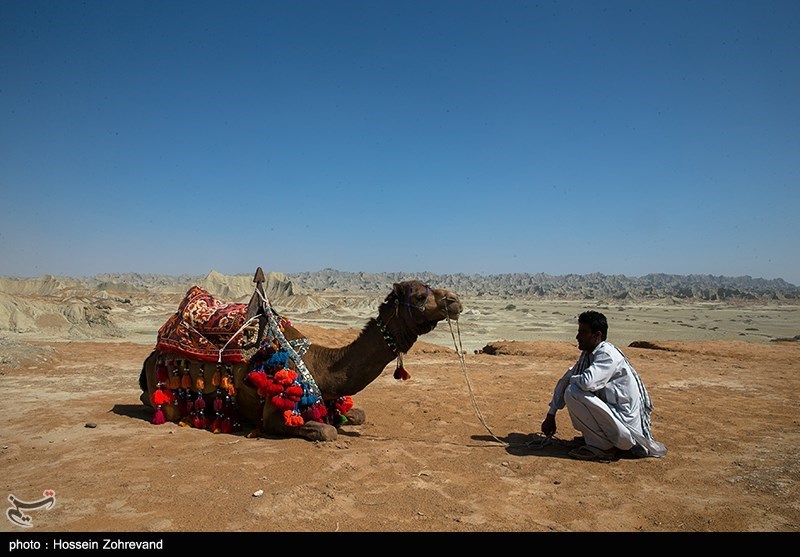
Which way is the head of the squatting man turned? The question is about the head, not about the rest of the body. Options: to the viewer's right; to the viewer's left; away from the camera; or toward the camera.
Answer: to the viewer's left

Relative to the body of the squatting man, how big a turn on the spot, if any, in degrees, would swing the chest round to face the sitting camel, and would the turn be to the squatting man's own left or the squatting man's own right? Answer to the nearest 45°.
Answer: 0° — they already face it

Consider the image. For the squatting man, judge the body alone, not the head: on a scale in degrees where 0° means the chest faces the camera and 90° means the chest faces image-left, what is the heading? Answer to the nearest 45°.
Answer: approximately 90°

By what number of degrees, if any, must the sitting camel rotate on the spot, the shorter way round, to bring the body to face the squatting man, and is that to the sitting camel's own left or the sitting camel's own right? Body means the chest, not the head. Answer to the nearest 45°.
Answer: approximately 45° to the sitting camel's own right

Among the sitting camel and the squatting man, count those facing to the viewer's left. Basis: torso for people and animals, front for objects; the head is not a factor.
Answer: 1

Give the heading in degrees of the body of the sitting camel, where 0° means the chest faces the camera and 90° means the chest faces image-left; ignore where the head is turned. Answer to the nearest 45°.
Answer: approximately 270°
